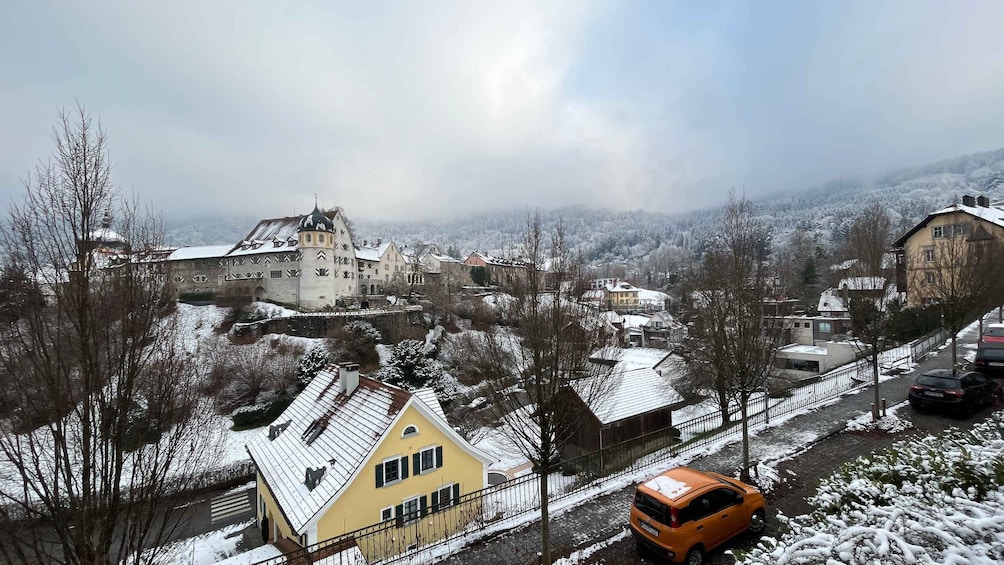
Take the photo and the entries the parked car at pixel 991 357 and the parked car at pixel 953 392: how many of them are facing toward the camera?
0

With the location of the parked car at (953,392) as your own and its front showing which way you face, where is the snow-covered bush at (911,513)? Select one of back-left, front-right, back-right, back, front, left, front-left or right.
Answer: back-right

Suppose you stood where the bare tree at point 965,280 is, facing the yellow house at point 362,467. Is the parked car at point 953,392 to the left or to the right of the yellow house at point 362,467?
left

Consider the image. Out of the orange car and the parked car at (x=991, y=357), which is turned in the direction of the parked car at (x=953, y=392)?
the orange car

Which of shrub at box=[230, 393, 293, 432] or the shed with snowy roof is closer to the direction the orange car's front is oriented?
the shed with snowy roof

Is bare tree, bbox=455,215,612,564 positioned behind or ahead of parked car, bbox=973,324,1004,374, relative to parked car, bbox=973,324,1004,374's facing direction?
behind

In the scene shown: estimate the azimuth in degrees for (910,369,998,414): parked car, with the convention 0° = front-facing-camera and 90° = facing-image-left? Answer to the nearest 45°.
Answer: approximately 225°

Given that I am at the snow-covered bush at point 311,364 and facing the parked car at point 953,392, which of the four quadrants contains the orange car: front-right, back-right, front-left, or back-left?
front-right

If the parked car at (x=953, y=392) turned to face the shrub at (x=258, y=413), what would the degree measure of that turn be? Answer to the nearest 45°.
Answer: approximately 135° to its left

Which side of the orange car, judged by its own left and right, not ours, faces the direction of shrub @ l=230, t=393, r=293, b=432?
left

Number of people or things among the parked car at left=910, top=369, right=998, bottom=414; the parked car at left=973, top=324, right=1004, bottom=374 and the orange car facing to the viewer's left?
0

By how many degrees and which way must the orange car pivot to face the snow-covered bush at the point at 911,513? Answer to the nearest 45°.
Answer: approximately 90° to its right

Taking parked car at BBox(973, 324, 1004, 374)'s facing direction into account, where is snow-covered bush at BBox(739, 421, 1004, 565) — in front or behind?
behind

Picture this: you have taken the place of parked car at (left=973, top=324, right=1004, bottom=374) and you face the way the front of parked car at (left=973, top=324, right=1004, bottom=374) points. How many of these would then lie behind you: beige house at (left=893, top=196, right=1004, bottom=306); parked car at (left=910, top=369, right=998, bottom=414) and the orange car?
2

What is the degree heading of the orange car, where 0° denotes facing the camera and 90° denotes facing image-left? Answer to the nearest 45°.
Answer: approximately 225°
